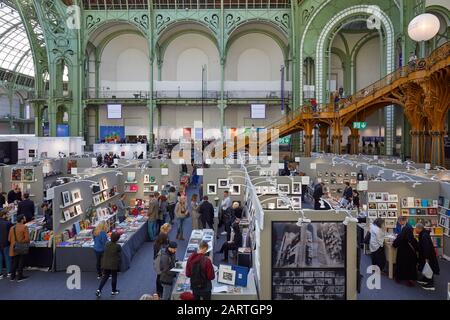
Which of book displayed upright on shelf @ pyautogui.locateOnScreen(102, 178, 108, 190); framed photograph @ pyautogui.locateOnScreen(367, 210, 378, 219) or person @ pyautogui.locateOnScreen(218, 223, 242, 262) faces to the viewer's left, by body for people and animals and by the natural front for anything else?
the person

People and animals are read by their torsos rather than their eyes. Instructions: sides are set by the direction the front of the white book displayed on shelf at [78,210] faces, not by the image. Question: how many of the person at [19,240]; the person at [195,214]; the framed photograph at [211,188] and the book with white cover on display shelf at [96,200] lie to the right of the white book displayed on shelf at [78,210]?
1

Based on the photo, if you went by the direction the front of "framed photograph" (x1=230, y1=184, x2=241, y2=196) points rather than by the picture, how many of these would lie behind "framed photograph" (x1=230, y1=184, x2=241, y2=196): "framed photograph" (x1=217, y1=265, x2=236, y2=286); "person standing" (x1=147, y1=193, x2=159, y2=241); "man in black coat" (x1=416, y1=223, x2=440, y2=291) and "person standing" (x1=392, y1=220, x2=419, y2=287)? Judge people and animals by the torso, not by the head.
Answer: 0

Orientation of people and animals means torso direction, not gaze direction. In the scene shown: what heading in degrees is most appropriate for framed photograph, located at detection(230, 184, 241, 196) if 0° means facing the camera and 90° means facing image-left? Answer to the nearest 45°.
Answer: approximately 0°

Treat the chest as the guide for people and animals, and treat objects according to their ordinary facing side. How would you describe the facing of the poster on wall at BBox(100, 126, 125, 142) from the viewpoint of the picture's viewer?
facing the viewer

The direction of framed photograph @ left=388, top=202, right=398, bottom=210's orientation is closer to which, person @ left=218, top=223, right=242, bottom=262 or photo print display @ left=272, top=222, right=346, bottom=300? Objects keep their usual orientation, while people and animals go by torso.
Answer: the photo print display

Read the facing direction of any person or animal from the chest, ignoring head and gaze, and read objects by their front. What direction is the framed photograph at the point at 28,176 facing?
toward the camera

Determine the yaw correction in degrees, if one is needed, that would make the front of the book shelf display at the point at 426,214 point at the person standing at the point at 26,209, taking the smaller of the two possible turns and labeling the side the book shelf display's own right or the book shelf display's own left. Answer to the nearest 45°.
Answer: approximately 45° to the book shelf display's own right

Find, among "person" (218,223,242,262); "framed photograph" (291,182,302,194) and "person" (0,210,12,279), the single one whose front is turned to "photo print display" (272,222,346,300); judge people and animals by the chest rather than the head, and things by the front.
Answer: the framed photograph

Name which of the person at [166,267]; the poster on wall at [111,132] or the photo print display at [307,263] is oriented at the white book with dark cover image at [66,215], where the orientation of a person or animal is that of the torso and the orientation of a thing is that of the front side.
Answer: the poster on wall

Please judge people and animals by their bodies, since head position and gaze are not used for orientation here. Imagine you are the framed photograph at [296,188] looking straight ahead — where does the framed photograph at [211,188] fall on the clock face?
the framed photograph at [211,188] is roughly at 3 o'clock from the framed photograph at [296,188].

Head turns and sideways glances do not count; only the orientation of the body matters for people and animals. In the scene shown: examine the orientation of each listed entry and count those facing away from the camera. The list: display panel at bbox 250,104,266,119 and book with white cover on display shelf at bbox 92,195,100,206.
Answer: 0

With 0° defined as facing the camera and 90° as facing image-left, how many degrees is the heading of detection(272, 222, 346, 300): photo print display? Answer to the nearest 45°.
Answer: approximately 0°

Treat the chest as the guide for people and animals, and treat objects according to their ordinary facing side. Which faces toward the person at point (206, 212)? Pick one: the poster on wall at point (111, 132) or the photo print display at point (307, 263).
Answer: the poster on wall

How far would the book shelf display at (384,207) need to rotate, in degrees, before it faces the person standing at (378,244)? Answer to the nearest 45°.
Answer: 0° — it already faces them

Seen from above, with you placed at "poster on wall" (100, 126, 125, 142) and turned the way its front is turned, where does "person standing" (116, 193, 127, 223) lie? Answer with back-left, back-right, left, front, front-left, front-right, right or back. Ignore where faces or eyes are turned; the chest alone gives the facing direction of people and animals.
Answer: front
